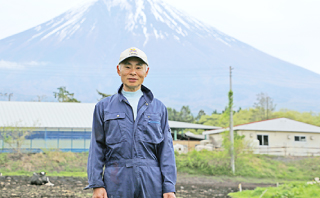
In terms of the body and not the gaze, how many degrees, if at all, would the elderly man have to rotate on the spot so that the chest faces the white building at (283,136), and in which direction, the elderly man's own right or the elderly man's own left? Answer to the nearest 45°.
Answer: approximately 135° to the elderly man's own left

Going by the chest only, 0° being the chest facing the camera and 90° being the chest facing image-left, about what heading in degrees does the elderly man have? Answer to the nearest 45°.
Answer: approximately 0°

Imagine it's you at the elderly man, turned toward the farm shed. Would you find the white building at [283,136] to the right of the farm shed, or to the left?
right

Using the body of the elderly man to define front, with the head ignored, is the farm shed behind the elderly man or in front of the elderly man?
behind

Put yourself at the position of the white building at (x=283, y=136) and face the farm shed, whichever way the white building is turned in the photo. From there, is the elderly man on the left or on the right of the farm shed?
left
